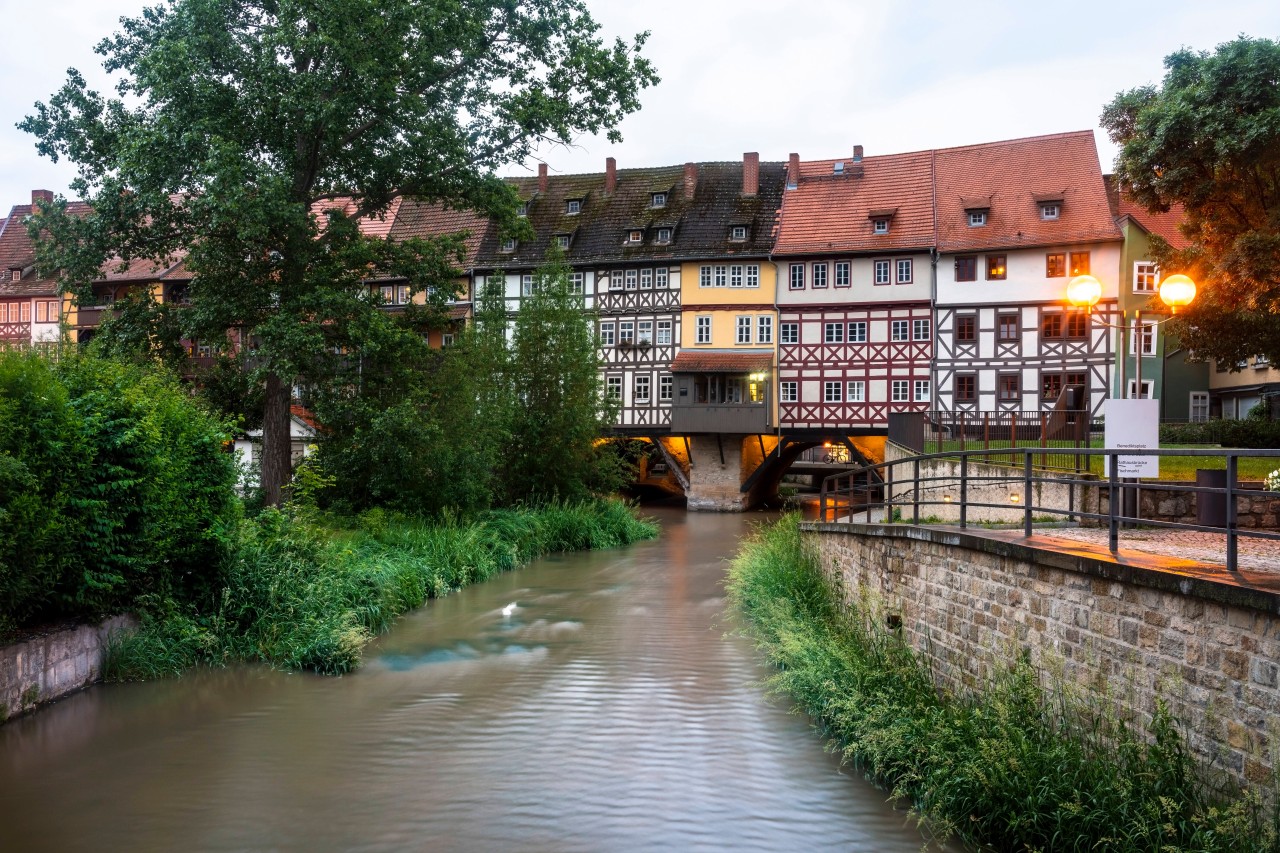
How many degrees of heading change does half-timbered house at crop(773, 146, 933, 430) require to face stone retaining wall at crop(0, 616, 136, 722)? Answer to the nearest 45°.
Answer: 0° — it already faces it

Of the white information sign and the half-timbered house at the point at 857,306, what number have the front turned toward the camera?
2

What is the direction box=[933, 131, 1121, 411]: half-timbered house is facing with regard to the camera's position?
facing the viewer

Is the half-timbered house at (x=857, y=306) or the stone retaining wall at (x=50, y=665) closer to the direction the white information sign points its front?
the stone retaining wall

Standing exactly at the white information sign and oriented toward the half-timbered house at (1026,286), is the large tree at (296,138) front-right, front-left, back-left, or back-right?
front-left

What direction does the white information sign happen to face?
toward the camera

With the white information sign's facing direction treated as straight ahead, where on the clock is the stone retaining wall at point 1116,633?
The stone retaining wall is roughly at 12 o'clock from the white information sign.

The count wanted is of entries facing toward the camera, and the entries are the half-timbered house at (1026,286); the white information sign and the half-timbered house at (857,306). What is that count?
3

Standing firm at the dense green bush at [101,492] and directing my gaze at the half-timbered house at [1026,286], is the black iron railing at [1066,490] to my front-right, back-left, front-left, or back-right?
front-right

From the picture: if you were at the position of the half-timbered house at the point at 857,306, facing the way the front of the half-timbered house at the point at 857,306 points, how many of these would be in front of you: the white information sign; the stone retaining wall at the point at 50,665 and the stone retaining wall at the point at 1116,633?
3

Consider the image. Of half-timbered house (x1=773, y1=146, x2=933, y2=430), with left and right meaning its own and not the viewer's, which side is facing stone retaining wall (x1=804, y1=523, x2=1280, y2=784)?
front
